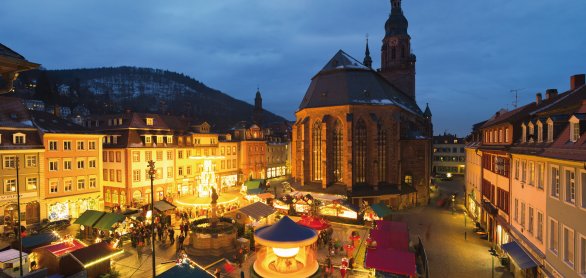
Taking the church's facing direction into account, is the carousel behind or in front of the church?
behind

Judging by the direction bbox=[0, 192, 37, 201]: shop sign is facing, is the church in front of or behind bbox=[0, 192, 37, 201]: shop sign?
in front

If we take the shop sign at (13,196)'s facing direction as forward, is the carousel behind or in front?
in front

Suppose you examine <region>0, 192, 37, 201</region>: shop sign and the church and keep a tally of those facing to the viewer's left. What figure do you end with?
0

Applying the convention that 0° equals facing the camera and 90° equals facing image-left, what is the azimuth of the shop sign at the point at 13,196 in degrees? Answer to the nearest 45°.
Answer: approximately 315°

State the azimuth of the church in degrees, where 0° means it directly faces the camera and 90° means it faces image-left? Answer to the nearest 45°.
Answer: approximately 225°

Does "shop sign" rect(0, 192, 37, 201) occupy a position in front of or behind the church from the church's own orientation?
behind
